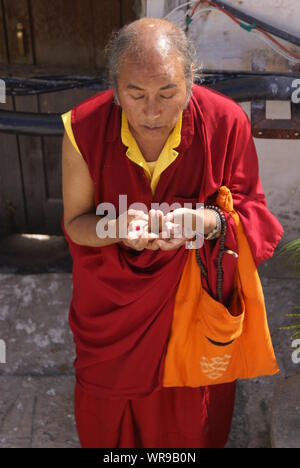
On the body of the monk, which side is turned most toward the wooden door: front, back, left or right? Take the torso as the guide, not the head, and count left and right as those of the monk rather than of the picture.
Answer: back

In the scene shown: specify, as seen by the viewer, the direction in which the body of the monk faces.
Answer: toward the camera
